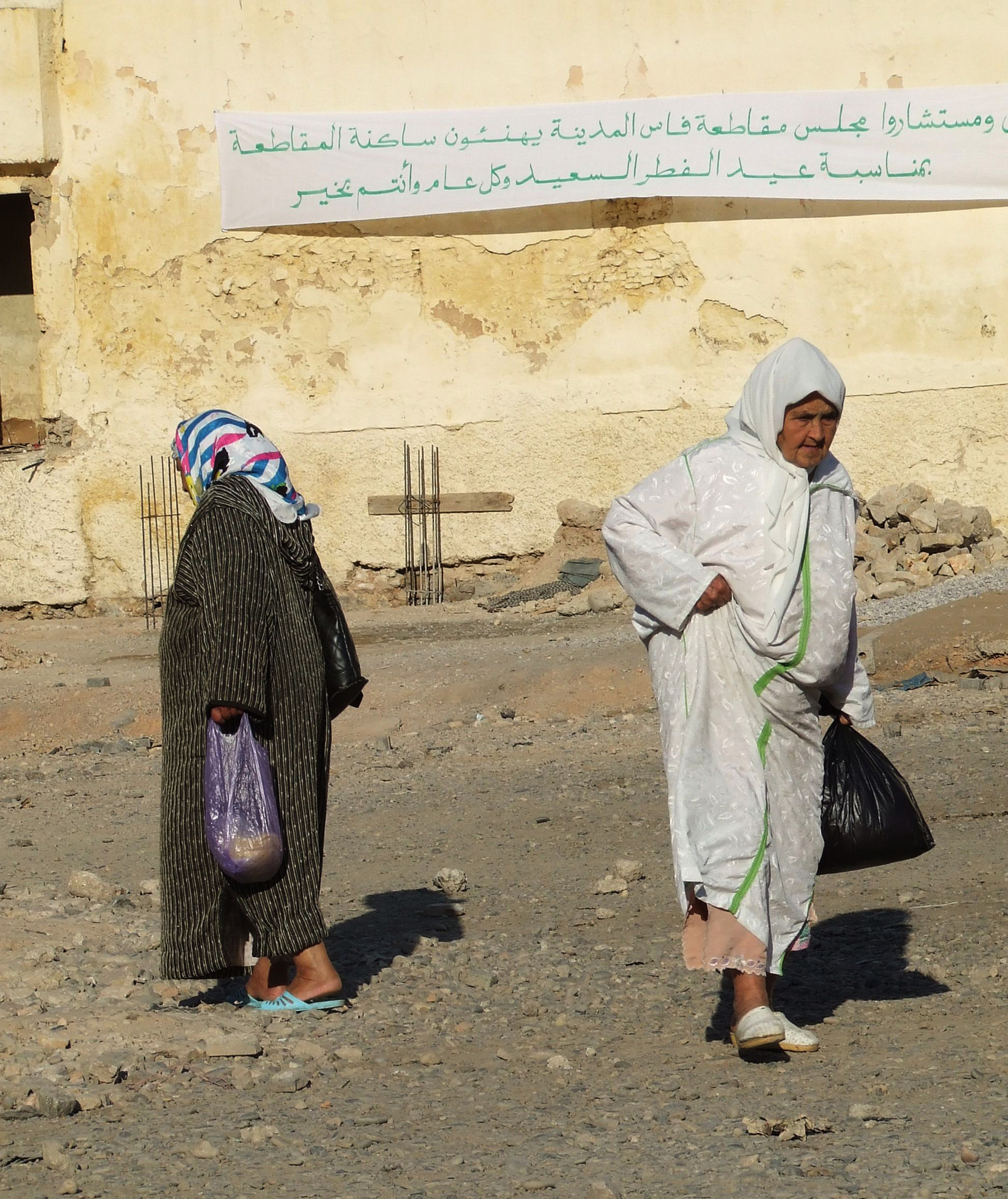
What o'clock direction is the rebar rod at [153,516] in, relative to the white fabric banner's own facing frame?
The rebar rod is roughly at 3 o'clock from the white fabric banner.

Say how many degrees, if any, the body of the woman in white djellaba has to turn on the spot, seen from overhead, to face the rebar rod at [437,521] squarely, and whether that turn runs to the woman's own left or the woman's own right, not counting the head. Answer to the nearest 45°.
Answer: approximately 135° to the woman's own left

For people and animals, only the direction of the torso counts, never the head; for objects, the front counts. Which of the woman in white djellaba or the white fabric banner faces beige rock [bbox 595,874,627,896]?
the white fabric banner

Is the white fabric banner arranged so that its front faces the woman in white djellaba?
yes

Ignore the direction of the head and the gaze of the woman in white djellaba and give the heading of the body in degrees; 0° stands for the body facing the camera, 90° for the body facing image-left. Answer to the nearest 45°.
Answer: approximately 315°

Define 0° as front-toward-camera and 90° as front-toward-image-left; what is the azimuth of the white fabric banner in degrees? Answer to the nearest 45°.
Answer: approximately 0°

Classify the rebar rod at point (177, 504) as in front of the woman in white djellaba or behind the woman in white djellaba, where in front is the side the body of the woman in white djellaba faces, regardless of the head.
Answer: behind

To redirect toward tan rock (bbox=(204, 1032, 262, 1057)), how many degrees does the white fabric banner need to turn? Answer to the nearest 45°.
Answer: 0° — it already faces it

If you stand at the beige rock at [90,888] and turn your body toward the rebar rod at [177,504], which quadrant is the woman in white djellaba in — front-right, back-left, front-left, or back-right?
back-right

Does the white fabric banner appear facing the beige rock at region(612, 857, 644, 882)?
yes

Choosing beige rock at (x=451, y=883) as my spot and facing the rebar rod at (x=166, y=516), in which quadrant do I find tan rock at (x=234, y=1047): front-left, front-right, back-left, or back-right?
back-left
